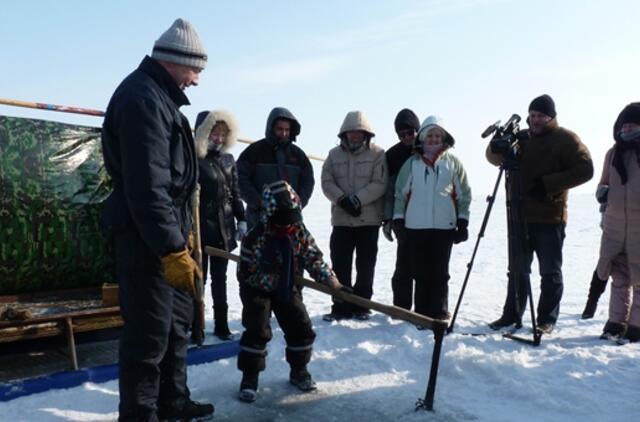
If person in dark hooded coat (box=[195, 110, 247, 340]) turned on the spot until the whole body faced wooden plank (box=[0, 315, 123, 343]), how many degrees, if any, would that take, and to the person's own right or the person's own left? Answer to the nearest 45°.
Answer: approximately 90° to the person's own right

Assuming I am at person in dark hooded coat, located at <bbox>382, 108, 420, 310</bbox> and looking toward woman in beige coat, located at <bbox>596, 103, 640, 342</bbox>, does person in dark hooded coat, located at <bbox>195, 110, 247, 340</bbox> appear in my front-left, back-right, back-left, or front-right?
back-right

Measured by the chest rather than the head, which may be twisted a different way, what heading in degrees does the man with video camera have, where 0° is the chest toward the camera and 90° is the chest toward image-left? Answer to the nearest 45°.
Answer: approximately 45°

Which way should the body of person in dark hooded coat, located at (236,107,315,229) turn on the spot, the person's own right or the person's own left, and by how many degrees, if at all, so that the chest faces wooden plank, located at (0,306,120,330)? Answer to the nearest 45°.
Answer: approximately 45° to the person's own right

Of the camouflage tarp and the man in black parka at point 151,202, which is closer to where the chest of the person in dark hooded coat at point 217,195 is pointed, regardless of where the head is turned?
the man in black parka

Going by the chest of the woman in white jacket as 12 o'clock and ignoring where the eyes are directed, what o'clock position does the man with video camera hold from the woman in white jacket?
The man with video camera is roughly at 9 o'clock from the woman in white jacket.

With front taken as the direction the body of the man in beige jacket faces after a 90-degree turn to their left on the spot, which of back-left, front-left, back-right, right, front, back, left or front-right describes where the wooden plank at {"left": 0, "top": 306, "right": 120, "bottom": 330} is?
back-right

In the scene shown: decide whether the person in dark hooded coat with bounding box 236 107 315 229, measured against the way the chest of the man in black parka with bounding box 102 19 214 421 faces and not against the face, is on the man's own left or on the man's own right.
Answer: on the man's own left

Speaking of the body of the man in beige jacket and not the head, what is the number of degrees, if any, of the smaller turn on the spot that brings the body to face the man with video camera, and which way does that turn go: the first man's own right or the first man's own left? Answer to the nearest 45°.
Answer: approximately 90° to the first man's own left

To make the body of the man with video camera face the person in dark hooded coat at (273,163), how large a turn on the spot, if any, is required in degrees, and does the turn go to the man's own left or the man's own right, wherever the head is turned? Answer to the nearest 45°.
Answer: approximately 45° to the man's own right

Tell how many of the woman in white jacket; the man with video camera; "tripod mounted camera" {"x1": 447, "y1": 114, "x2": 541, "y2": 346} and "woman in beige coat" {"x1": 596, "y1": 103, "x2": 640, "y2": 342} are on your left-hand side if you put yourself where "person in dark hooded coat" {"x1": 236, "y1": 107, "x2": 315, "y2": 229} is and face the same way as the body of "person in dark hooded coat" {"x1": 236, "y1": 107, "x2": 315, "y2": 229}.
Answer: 4

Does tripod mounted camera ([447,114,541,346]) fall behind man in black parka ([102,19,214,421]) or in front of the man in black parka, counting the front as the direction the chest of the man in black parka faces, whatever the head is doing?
in front

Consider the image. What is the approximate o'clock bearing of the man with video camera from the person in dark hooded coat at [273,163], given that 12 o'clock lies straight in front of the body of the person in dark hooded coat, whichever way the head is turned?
The man with video camera is roughly at 9 o'clock from the person in dark hooded coat.

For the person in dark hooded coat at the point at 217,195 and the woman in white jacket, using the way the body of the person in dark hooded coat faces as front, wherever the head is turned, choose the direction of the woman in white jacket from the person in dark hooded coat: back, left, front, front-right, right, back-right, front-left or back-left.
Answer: front-left

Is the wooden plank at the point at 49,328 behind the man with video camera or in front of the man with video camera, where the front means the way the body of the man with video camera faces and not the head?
in front
